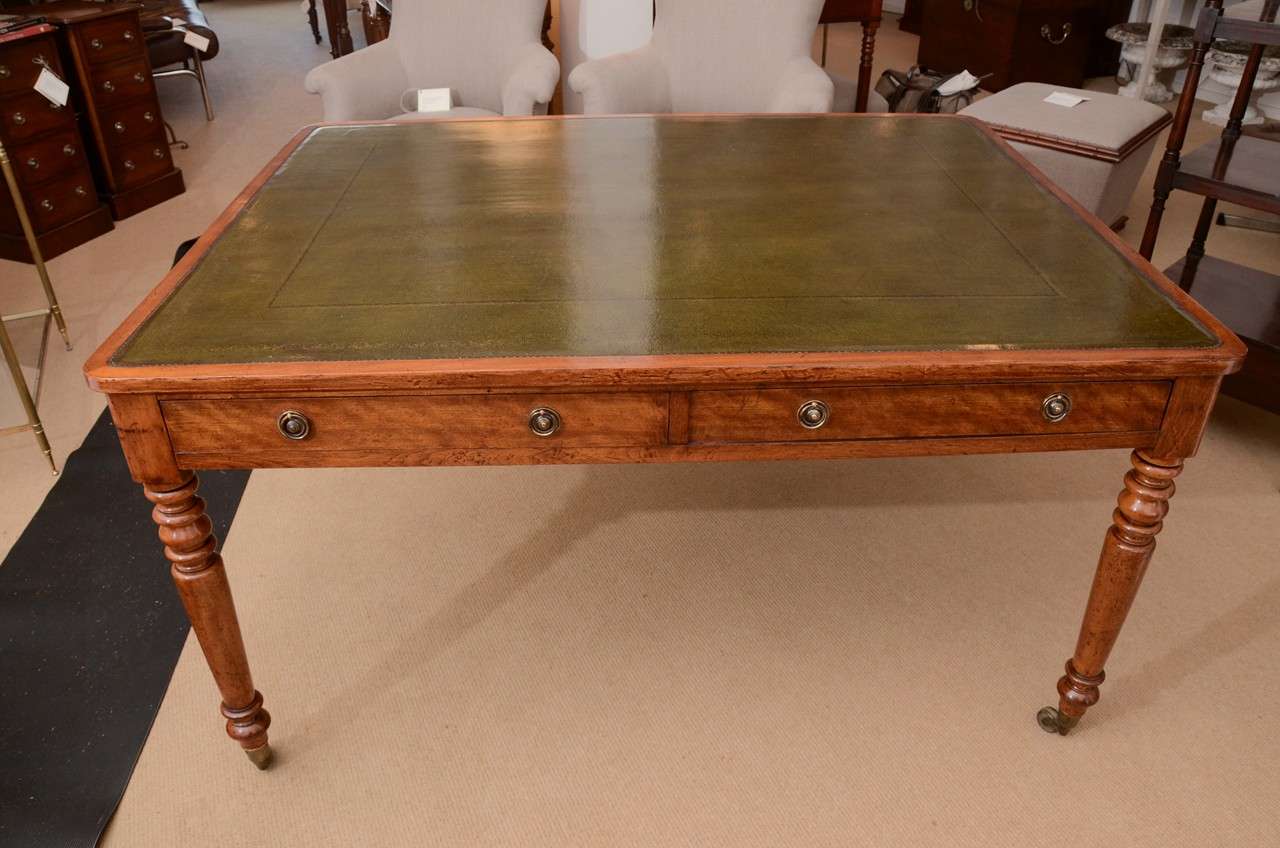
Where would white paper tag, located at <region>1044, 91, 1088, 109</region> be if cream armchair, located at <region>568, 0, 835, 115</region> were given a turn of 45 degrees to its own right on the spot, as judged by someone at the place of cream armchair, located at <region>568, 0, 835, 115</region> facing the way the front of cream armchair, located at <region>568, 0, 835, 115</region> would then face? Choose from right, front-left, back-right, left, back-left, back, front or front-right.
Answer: back

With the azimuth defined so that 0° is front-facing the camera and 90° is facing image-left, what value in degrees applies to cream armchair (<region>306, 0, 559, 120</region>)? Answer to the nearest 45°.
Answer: approximately 45°

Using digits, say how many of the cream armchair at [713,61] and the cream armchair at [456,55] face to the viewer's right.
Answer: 0

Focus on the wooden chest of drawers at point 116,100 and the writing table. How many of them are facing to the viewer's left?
0

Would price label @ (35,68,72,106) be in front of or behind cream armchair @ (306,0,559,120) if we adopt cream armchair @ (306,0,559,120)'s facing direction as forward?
in front

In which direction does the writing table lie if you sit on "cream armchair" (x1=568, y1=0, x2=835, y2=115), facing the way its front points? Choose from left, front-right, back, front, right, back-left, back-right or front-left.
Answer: front-left

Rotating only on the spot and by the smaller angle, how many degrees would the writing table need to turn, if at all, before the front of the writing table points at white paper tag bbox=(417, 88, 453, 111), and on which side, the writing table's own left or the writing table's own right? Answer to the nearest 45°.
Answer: approximately 180°

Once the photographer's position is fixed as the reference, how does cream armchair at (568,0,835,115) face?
facing the viewer and to the left of the viewer

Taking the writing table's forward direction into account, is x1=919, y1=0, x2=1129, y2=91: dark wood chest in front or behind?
behind

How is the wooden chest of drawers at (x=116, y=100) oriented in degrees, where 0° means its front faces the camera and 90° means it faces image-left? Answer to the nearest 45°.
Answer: approximately 315°
